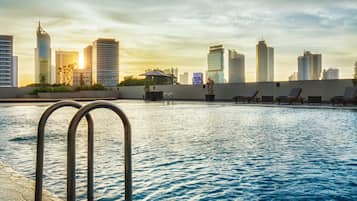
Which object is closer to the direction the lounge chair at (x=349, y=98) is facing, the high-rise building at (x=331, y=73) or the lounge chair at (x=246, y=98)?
the lounge chair

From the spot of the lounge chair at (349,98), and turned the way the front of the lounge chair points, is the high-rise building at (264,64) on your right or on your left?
on your right

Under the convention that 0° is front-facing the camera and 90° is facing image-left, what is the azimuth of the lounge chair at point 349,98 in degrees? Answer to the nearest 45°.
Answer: approximately 90°

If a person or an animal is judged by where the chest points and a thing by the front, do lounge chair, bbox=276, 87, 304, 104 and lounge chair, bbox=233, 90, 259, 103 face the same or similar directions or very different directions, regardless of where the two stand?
same or similar directions

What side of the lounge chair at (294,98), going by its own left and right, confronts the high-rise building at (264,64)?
right

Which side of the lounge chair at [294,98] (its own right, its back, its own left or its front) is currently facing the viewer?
left

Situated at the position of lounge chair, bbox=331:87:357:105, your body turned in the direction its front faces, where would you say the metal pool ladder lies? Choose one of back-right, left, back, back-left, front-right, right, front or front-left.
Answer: left

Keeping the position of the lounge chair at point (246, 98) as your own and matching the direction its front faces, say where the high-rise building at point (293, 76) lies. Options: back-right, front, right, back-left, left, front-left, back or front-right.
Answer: back-right

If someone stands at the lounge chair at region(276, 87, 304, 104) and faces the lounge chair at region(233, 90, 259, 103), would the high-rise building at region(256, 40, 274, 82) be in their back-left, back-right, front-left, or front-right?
front-right

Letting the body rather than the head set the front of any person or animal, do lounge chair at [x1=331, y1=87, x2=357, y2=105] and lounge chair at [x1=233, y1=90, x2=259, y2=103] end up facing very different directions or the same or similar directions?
same or similar directions

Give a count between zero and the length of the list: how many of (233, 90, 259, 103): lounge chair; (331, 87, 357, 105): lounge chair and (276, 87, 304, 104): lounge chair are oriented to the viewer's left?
3

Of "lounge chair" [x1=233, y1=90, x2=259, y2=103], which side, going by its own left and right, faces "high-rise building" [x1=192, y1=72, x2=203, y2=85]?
right

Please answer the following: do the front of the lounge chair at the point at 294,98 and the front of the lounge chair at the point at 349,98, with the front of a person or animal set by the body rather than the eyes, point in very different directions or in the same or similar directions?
same or similar directions

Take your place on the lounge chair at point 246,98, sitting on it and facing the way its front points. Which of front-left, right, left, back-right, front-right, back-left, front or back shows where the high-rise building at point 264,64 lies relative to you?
right

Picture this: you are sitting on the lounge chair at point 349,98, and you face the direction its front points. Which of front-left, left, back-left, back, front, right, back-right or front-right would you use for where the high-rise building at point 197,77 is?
front-right
